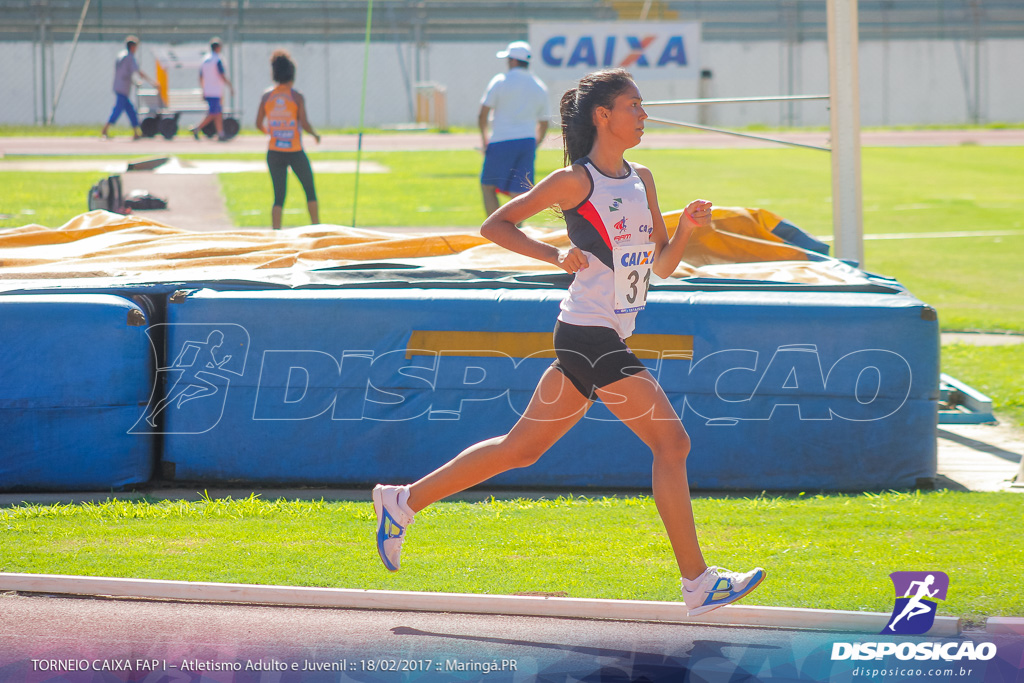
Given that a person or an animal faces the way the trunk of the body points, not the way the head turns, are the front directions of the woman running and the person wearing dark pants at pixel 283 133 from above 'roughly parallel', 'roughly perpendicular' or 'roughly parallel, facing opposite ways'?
roughly perpendicular

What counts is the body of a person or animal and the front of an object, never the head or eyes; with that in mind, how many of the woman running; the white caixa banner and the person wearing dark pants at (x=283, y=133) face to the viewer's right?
1

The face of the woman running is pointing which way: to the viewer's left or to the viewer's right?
to the viewer's right

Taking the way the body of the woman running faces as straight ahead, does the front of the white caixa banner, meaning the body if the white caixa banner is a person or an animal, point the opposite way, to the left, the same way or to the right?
to the right

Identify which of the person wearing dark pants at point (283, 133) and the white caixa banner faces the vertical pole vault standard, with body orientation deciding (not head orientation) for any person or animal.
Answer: the white caixa banner

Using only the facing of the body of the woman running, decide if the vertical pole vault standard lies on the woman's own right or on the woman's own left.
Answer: on the woman's own left

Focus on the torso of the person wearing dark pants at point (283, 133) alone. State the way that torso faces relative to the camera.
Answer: away from the camera

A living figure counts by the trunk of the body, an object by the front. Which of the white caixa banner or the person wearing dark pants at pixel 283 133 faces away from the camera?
the person wearing dark pants

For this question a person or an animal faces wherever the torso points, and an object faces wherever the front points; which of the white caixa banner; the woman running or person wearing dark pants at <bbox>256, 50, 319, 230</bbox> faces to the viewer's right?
the woman running

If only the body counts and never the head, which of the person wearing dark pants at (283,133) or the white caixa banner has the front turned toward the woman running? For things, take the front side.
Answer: the white caixa banner

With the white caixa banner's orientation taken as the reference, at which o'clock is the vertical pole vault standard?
The vertical pole vault standard is roughly at 12 o'clock from the white caixa banner.

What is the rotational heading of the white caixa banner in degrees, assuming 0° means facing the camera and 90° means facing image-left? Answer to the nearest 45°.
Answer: approximately 0°

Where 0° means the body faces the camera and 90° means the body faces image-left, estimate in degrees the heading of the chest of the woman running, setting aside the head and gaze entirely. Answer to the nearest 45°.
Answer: approximately 270°
